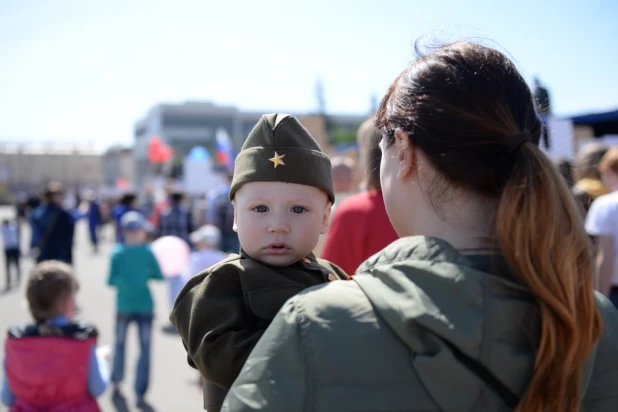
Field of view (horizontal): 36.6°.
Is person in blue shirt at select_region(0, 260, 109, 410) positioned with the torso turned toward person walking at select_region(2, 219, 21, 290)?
yes

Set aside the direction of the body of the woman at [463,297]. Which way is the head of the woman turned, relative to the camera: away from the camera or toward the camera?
away from the camera

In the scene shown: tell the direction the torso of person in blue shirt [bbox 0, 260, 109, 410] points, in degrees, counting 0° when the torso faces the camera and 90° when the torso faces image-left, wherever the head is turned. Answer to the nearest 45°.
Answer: approximately 180°
